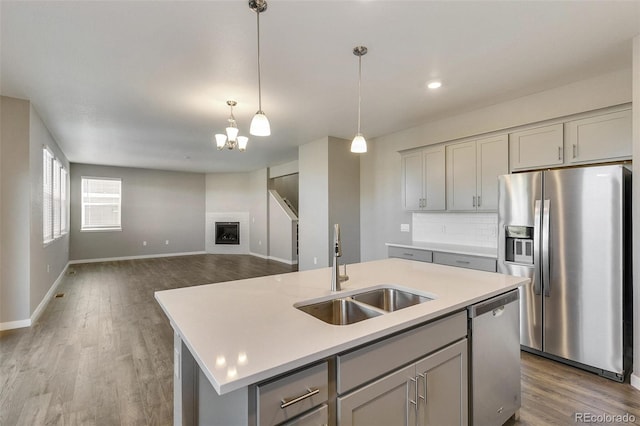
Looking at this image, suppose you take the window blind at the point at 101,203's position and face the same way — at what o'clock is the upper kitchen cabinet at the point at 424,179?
The upper kitchen cabinet is roughly at 11 o'clock from the window blind.

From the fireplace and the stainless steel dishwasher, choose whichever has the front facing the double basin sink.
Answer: the fireplace

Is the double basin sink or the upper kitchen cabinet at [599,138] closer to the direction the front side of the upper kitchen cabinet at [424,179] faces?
the double basin sink

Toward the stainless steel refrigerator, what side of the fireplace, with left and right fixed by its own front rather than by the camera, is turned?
front

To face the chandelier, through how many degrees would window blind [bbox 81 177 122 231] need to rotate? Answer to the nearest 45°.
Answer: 0° — it already faces it

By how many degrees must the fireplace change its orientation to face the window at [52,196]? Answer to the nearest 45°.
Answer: approximately 45° to its right

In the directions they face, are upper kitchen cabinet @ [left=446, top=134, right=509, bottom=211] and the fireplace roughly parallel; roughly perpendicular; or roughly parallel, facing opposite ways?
roughly perpendicular

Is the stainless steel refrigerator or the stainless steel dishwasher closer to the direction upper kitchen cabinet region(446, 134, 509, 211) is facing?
the stainless steel dishwasher

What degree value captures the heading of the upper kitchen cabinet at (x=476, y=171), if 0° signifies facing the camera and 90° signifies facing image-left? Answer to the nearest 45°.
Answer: approximately 45°

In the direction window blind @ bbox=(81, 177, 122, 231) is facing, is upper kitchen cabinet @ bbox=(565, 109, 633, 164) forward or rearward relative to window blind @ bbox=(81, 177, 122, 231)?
forward

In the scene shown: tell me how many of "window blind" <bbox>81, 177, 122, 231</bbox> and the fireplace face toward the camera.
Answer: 2

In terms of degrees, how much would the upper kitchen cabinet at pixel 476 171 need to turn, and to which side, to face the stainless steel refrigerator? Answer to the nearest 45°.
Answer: approximately 90° to its left

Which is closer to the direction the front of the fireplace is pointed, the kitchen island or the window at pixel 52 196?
the kitchen island

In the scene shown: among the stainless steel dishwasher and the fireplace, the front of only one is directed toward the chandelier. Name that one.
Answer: the fireplace
